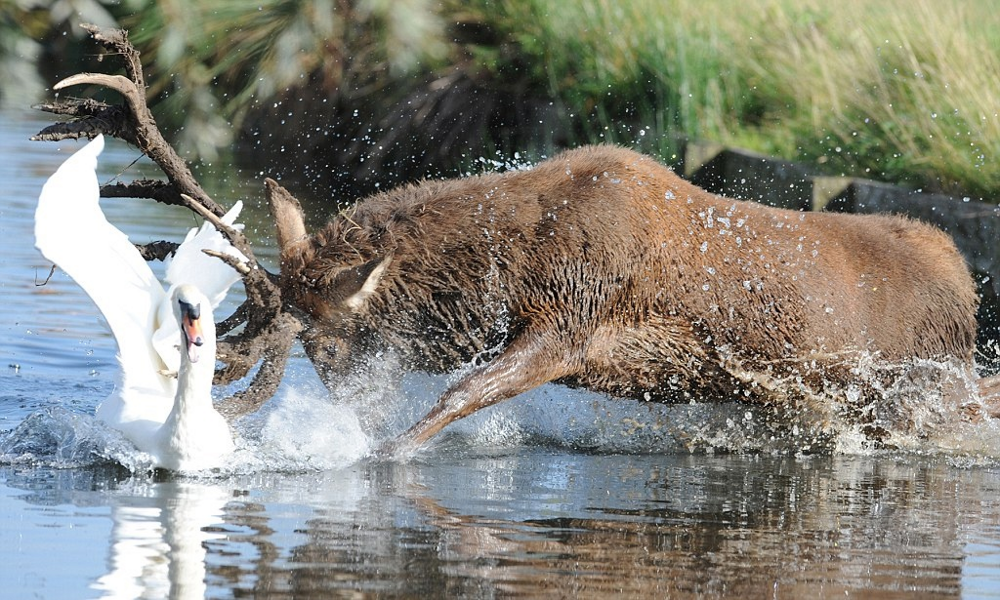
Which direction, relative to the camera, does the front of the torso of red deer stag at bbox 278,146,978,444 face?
to the viewer's left

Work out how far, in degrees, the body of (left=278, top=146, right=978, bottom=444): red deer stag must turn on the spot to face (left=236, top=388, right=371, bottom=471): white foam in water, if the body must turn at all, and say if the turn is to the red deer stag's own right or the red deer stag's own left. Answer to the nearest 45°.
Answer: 0° — it already faces it

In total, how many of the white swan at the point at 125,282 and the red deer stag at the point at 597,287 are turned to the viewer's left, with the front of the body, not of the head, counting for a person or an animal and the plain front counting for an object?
1

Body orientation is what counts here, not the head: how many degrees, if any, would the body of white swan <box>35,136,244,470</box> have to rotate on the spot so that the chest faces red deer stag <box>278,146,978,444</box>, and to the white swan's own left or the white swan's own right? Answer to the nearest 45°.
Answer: approximately 45° to the white swan's own left

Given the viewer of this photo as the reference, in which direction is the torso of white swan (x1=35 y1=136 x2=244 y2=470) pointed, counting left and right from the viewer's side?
facing the viewer and to the right of the viewer

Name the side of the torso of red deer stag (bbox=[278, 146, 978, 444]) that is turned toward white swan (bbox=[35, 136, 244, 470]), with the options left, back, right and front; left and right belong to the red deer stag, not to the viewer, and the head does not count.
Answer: front
